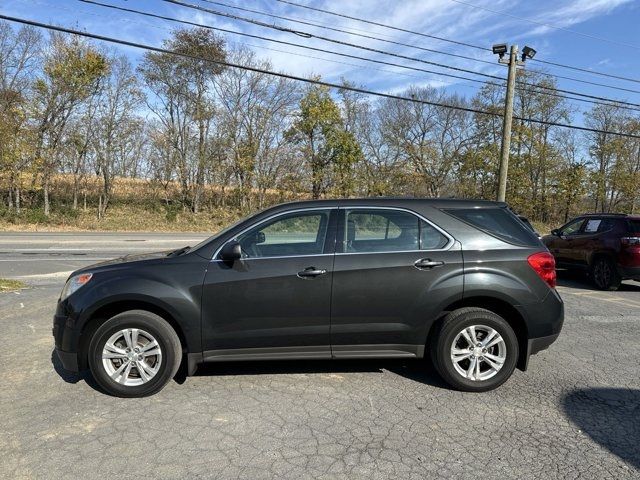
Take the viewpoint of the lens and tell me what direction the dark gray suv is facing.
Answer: facing to the left of the viewer

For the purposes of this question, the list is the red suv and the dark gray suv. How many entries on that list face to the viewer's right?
0

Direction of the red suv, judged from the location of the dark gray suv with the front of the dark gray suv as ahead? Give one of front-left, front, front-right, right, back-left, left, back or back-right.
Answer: back-right

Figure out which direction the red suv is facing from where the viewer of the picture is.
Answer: facing away from the viewer and to the left of the viewer

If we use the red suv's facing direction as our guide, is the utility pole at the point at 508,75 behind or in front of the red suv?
in front

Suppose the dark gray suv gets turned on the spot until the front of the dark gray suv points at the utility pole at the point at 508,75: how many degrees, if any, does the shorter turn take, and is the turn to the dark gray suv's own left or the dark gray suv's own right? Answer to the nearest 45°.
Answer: approximately 135° to the dark gray suv's own right

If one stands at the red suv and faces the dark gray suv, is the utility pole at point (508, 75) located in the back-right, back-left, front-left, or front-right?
back-right
